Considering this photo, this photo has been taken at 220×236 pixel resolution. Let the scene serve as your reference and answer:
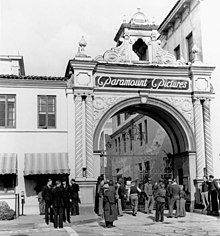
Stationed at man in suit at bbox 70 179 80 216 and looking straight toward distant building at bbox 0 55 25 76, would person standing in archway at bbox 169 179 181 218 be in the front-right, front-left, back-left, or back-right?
back-right

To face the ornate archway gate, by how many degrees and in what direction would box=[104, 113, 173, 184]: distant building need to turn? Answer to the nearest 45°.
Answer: approximately 45° to its left

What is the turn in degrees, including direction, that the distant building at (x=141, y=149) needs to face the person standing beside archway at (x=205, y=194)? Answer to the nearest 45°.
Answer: approximately 45° to its left
